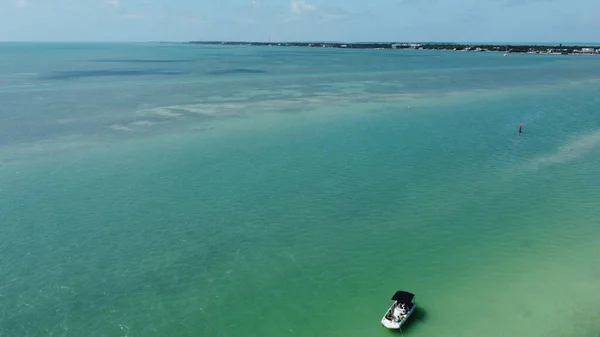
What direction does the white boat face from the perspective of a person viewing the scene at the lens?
facing the viewer and to the left of the viewer
